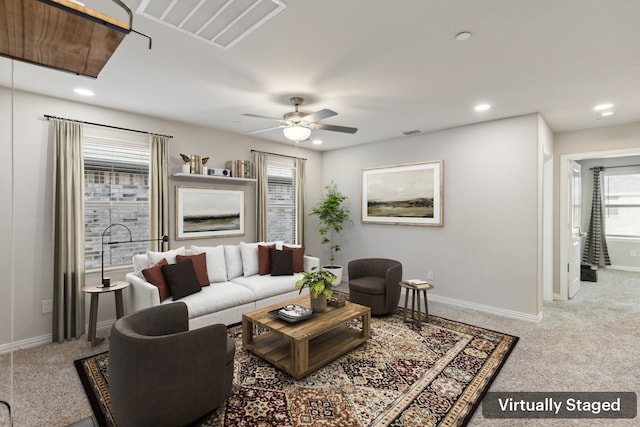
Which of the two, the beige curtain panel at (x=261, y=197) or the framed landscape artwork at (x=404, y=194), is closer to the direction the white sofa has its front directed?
the framed landscape artwork

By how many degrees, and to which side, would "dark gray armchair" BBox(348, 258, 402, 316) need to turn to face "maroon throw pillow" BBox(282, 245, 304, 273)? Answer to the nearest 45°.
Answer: approximately 45° to its right

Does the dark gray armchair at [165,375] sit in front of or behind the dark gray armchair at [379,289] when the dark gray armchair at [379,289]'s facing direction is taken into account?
in front

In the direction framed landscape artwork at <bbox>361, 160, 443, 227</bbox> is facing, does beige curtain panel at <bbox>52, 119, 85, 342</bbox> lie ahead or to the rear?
ahead

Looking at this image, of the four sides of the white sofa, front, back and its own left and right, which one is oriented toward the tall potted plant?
left

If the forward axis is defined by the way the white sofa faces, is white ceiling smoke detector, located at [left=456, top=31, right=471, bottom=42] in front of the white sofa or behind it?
in front

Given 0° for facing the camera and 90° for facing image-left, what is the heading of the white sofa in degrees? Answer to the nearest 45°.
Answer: approximately 315°

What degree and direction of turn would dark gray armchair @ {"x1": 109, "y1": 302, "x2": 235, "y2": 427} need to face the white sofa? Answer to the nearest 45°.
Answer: approximately 45° to its left

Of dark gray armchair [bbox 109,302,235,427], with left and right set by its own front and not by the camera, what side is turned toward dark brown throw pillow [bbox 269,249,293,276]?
front

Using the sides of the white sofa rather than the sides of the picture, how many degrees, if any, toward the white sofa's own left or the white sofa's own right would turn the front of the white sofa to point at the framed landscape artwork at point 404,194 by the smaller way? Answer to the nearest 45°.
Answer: approximately 45° to the white sofa's own left

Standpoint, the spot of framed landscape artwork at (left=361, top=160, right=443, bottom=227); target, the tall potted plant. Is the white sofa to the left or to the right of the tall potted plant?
left

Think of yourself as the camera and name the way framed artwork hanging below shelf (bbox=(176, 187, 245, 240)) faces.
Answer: facing the viewer and to the right of the viewer

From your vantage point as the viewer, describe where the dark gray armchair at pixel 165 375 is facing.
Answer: facing away from the viewer and to the right of the viewer

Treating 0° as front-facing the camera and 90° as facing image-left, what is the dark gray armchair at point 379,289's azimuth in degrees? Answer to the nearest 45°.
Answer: approximately 45°
